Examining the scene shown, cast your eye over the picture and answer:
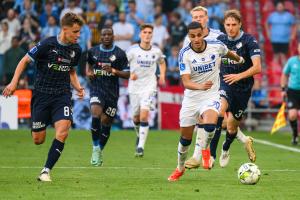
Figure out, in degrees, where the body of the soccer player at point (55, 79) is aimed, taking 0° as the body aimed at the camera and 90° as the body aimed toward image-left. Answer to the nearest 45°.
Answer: approximately 315°

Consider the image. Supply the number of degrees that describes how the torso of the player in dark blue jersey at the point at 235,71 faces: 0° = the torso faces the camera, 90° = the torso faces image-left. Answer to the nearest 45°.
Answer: approximately 45°

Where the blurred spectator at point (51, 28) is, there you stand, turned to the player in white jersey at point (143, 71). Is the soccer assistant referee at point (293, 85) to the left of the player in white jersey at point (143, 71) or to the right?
left

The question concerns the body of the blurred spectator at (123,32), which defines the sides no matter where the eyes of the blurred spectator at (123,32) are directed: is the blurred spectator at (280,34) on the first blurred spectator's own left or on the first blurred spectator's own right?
on the first blurred spectator's own left

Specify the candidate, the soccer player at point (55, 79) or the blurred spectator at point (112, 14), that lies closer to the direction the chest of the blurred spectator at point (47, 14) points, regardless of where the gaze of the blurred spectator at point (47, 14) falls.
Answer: the soccer player

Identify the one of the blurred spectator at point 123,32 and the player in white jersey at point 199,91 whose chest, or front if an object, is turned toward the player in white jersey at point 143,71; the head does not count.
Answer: the blurred spectator

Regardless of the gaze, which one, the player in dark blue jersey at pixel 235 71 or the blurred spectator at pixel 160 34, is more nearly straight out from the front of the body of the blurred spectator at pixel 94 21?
the player in dark blue jersey

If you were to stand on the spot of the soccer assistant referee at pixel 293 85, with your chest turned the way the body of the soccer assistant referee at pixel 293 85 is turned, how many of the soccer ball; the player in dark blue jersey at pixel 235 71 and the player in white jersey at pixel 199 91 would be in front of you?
3
